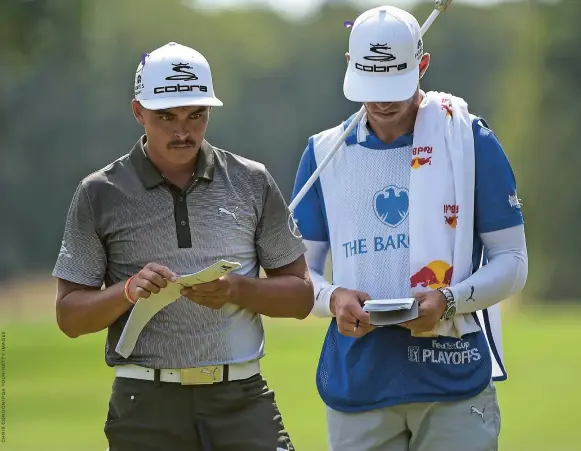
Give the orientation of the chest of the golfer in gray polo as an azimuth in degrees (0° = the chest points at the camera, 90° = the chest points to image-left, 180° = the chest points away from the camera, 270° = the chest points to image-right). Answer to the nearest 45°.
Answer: approximately 0°

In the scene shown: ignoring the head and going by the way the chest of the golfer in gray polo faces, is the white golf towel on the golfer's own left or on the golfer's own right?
on the golfer's own left
